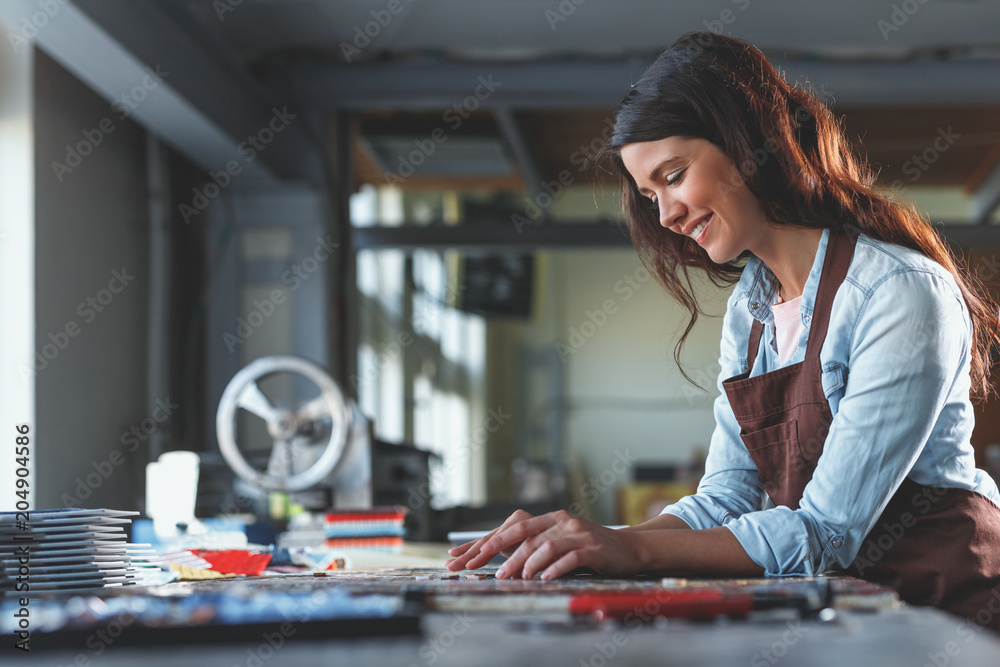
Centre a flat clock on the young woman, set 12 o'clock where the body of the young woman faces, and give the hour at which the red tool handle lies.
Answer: The red tool handle is roughly at 11 o'clock from the young woman.

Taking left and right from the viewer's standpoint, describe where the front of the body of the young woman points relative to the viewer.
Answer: facing the viewer and to the left of the viewer
